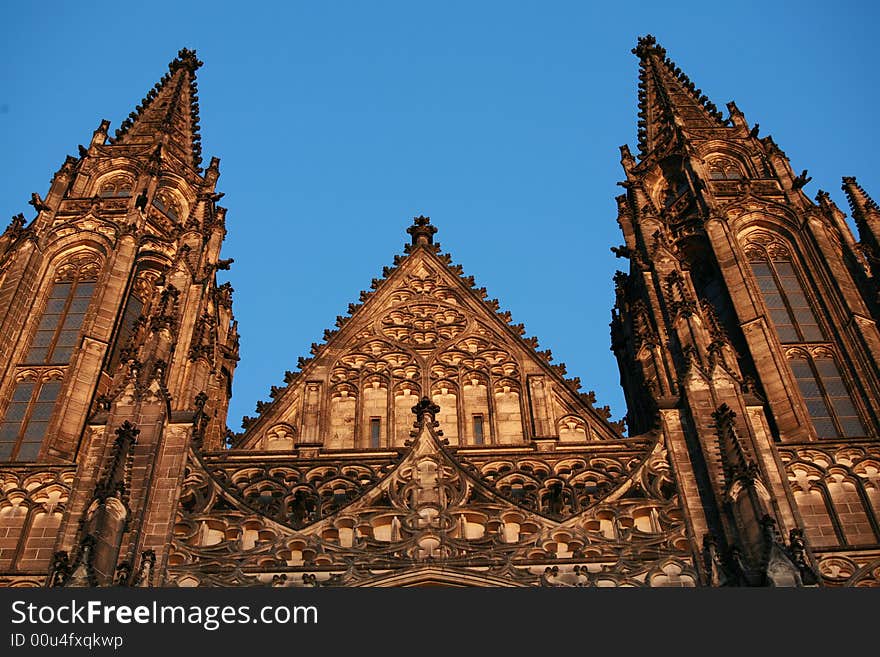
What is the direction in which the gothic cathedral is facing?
toward the camera
